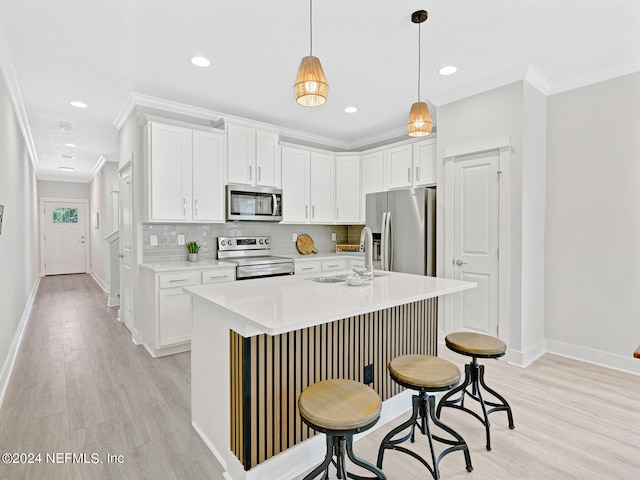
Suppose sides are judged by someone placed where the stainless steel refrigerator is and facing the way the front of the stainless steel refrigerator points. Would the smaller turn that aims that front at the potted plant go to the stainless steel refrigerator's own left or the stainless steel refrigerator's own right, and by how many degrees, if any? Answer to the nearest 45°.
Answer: approximately 45° to the stainless steel refrigerator's own right

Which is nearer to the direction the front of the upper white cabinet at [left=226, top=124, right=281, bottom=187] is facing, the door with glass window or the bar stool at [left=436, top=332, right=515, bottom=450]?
the bar stool

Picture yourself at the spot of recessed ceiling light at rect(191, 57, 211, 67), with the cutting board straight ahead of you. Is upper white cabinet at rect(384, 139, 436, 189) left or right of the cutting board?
right

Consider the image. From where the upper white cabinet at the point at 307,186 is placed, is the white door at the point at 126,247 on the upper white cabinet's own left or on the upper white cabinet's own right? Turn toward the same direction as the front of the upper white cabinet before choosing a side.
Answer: on the upper white cabinet's own right

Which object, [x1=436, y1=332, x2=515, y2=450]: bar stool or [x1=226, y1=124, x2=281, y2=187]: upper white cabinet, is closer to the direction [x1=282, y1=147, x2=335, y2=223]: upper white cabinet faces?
the bar stool

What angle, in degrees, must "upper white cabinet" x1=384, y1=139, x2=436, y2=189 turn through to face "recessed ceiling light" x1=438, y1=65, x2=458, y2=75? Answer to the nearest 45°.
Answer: approximately 45° to its left

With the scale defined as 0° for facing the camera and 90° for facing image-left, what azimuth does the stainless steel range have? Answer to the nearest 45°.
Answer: approximately 315°
